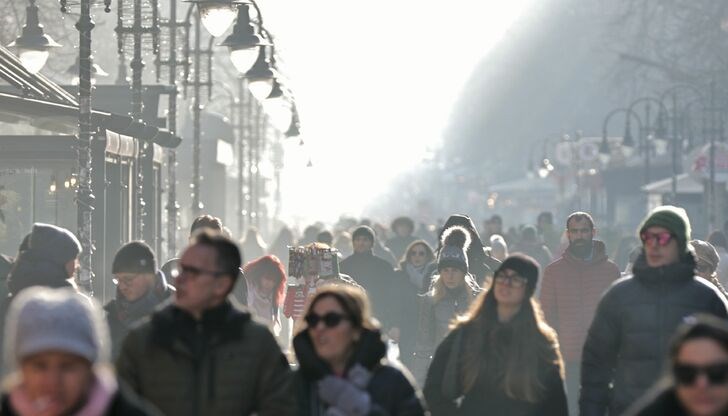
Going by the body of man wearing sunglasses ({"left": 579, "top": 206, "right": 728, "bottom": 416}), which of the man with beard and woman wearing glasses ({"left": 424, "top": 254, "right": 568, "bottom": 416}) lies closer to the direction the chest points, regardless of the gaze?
the woman wearing glasses

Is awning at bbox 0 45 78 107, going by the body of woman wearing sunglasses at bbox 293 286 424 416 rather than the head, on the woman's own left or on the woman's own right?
on the woman's own right

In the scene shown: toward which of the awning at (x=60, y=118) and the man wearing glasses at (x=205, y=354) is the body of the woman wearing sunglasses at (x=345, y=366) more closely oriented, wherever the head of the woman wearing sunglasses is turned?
the man wearing glasses
